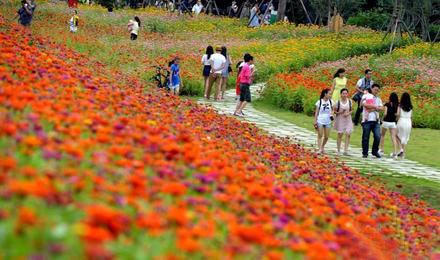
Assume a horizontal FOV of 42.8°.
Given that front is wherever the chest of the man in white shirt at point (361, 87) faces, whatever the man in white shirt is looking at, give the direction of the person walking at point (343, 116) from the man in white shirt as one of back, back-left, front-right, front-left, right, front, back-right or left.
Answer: front-right

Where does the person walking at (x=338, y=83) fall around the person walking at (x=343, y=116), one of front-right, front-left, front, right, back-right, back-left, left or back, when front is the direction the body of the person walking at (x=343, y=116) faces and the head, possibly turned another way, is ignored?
back

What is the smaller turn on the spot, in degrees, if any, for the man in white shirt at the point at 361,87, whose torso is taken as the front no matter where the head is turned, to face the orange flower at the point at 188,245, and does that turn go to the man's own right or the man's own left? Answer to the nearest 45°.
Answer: approximately 45° to the man's own right

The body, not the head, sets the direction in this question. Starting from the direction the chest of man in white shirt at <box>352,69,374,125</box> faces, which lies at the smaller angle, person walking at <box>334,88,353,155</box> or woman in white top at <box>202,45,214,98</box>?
the person walking

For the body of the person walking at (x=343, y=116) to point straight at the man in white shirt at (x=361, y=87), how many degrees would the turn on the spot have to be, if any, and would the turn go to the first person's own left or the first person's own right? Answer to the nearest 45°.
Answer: approximately 180°

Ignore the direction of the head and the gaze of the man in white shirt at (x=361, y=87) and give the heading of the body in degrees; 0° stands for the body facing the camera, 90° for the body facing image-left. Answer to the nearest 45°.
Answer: approximately 315°

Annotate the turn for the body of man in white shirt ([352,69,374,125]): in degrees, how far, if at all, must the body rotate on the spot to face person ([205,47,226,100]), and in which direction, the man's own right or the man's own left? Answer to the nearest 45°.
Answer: approximately 135° to the man's own right
